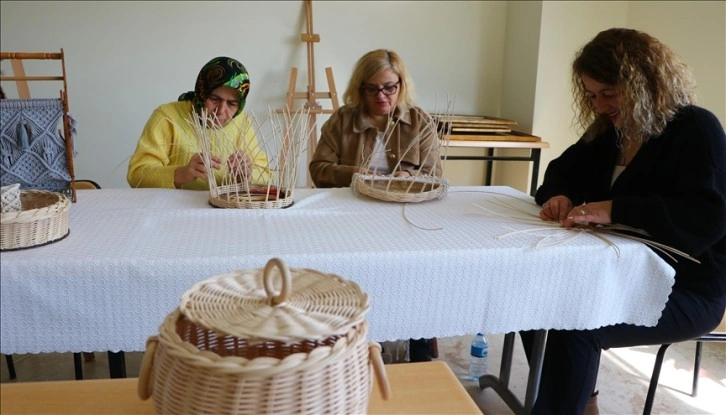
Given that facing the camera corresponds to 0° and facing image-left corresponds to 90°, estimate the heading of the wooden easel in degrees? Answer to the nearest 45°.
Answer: approximately 0°

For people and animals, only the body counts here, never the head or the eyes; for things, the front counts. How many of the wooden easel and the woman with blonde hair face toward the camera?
2

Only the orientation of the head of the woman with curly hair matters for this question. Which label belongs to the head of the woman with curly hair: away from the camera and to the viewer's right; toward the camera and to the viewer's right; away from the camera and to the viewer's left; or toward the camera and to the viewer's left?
toward the camera and to the viewer's left

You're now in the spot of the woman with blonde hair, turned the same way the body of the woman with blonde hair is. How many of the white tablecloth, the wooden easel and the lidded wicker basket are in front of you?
2

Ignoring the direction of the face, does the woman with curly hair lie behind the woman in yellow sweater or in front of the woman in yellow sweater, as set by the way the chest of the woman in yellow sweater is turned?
in front

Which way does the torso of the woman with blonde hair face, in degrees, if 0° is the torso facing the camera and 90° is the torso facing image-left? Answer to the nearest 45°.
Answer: approximately 0°

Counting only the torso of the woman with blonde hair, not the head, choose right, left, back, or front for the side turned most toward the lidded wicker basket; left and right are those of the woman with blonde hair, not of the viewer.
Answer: front

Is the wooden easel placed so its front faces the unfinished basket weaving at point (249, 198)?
yes

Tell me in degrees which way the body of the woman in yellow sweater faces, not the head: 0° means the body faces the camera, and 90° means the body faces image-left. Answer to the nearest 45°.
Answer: approximately 315°
